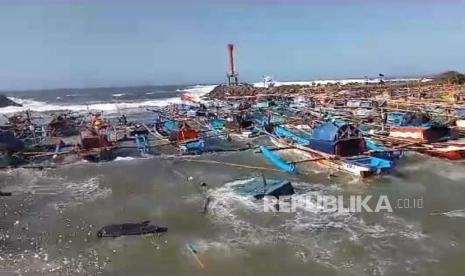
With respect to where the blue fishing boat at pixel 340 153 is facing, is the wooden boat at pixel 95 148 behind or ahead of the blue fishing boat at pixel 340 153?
ahead

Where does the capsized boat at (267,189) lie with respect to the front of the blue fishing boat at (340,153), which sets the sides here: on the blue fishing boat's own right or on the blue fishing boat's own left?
on the blue fishing boat's own left
